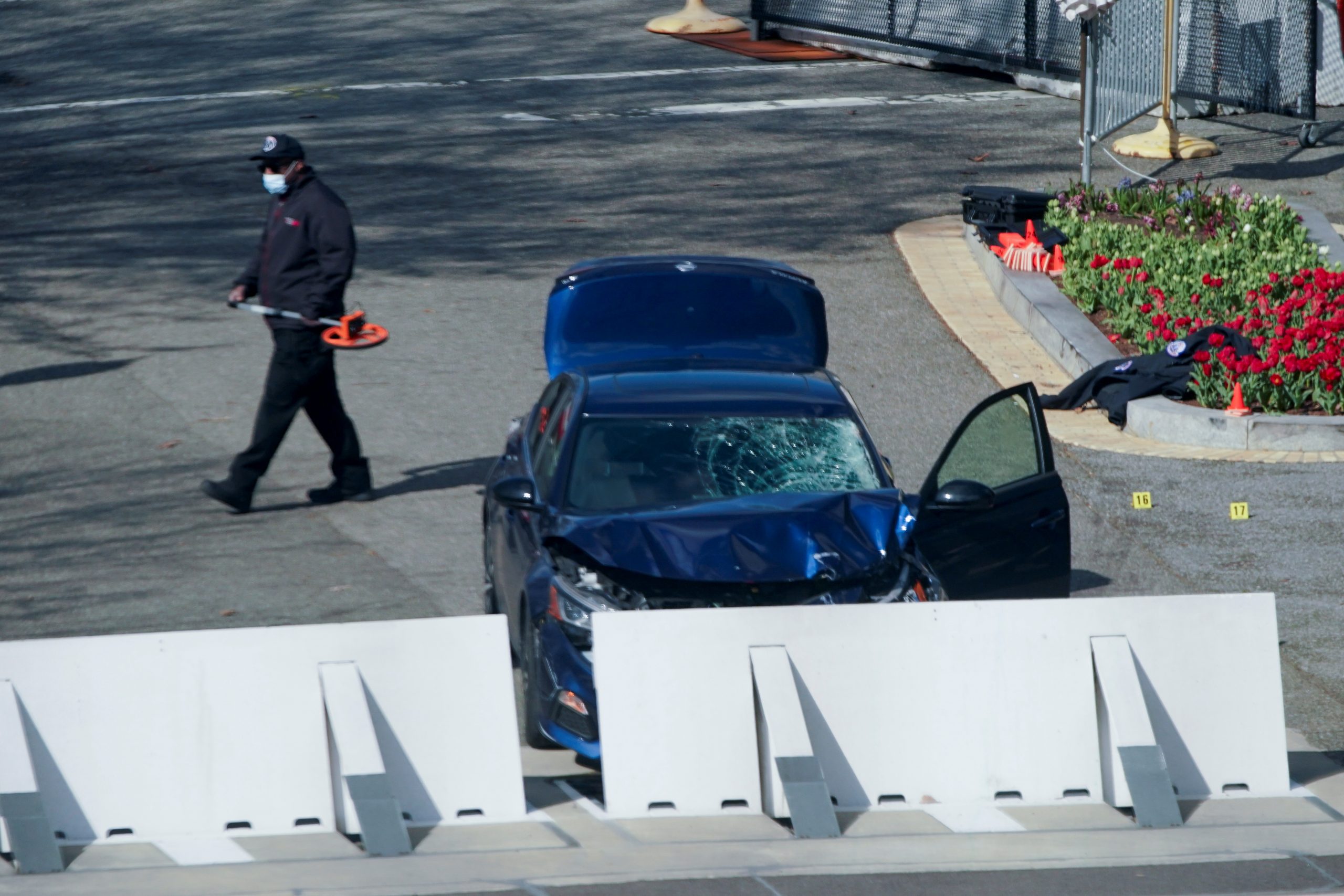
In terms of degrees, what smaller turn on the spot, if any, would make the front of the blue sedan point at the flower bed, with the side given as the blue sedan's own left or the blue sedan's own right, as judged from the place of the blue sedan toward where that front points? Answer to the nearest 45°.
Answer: approximately 135° to the blue sedan's own left

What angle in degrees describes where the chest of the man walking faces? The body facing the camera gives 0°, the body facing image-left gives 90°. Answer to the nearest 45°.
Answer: approximately 45°

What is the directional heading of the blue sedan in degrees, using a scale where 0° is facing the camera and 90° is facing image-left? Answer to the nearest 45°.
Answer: approximately 0°

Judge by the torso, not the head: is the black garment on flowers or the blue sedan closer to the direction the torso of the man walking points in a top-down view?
the blue sedan

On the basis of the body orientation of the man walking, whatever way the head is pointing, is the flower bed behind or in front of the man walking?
behind

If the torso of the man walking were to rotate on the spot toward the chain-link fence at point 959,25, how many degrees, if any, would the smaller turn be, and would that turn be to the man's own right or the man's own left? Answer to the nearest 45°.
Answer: approximately 180°

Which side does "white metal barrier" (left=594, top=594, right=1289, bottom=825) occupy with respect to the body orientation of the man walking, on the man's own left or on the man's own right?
on the man's own left

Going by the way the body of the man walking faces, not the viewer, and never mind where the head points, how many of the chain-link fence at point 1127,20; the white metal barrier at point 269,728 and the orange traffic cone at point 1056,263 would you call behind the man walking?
2

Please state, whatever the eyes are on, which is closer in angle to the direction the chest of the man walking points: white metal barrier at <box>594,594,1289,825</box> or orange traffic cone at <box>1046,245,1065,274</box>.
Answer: the white metal barrier

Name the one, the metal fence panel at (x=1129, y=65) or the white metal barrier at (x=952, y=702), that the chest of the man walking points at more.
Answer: the white metal barrier

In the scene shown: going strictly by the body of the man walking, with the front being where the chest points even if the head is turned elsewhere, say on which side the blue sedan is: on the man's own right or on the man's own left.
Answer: on the man's own left
